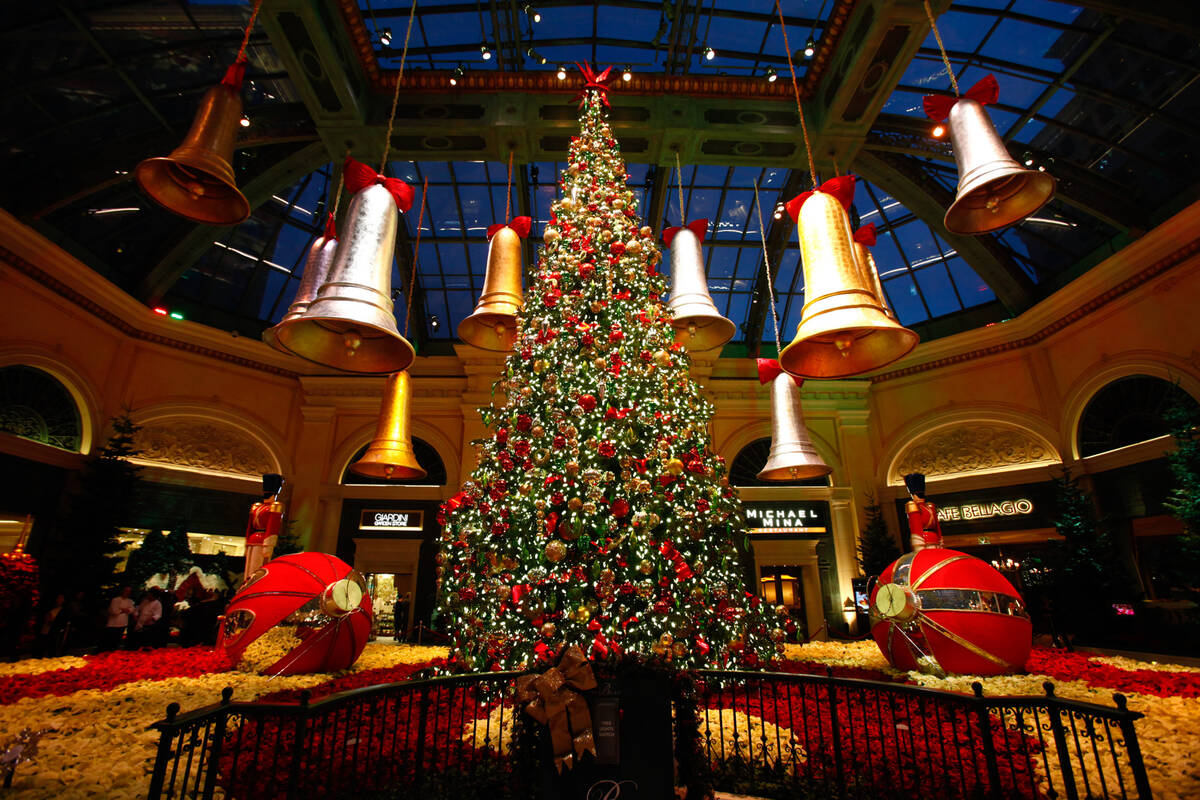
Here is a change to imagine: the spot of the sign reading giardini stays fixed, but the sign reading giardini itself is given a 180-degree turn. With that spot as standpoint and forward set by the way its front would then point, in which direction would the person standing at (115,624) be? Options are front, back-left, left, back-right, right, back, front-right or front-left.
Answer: back-left

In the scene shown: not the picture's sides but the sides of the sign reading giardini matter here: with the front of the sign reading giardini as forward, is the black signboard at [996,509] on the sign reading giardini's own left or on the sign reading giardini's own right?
on the sign reading giardini's own left

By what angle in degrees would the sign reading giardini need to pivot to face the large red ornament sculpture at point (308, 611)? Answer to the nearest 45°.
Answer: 0° — it already faces it

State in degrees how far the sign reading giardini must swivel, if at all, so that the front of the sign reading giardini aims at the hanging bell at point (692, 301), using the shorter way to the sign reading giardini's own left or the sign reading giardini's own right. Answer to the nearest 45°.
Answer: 0° — it already faces it

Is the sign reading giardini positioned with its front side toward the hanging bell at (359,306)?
yes

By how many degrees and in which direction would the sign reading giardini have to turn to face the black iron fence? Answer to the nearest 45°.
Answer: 0° — it already faces it

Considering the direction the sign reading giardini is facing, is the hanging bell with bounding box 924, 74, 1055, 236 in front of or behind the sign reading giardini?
in front

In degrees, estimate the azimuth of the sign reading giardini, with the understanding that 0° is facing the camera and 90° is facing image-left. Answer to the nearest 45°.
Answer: approximately 0°

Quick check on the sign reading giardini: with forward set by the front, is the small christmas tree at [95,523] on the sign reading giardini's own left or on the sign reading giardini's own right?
on the sign reading giardini's own right

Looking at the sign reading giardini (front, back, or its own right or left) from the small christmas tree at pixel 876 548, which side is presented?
left
